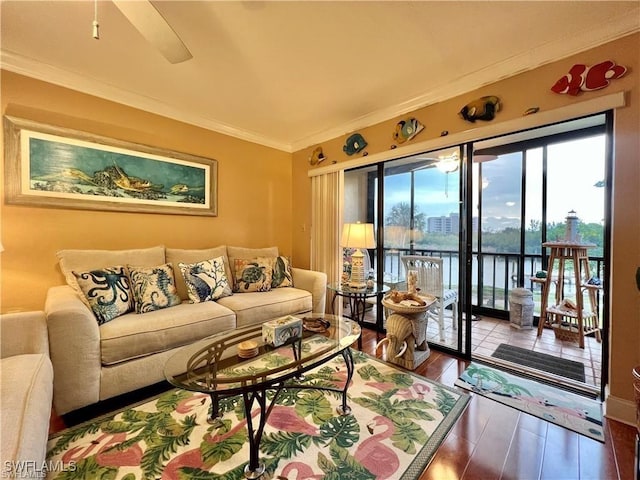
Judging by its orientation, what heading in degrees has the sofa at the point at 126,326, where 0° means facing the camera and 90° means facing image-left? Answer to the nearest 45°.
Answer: approximately 315°

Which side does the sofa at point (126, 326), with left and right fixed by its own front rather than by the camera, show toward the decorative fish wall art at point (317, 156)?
left

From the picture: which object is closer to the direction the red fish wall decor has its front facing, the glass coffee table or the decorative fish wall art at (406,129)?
the decorative fish wall art

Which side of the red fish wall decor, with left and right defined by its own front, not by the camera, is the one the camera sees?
left

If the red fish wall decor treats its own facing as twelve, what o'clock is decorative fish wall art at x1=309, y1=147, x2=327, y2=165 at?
The decorative fish wall art is roughly at 12 o'clock from the red fish wall decor.

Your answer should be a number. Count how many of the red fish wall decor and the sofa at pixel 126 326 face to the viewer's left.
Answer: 1

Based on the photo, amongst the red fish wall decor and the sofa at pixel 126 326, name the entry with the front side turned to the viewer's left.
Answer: the red fish wall decor
